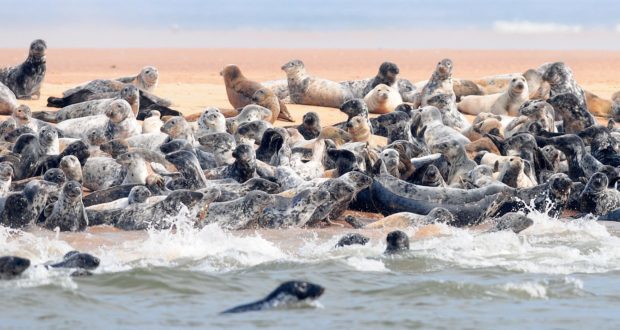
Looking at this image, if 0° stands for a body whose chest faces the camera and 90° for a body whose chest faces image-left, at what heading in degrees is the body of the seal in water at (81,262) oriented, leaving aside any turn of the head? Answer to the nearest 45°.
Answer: approximately 270°

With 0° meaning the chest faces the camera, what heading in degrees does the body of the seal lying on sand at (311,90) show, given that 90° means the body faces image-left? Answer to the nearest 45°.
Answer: approximately 90°

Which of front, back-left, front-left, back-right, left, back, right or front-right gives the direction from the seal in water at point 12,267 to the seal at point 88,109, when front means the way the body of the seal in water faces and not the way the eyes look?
left

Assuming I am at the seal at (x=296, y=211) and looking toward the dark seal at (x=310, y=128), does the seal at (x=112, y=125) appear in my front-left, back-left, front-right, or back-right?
front-left

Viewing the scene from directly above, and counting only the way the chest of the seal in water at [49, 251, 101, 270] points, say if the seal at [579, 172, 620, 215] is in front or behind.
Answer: in front

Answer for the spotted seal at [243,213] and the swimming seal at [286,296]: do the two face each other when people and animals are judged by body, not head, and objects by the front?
no

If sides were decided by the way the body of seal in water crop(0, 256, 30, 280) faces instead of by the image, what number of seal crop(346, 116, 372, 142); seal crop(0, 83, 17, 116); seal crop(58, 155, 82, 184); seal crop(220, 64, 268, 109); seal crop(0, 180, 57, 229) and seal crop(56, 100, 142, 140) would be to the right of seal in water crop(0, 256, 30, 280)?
0

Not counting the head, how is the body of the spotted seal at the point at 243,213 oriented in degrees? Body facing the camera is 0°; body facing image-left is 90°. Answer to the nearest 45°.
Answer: approximately 270°

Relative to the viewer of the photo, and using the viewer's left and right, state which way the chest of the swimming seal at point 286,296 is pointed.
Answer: facing to the right of the viewer
